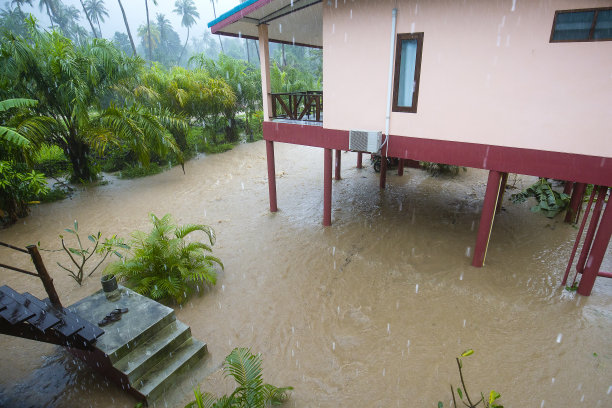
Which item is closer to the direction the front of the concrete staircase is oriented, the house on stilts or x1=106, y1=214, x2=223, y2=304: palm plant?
the house on stilts

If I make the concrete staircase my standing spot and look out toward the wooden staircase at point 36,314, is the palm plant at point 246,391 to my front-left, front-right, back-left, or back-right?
back-left

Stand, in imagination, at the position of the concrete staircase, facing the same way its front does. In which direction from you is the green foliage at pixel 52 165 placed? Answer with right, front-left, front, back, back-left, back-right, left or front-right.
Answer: back-left

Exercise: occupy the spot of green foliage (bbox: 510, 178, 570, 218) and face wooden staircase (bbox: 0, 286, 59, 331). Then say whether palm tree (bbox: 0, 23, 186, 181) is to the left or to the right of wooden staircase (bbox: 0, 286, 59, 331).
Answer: right

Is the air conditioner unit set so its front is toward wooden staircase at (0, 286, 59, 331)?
yes

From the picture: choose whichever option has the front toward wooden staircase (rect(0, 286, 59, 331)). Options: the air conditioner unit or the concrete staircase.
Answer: the air conditioner unit

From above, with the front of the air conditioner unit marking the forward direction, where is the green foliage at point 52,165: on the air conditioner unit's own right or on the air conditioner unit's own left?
on the air conditioner unit's own right

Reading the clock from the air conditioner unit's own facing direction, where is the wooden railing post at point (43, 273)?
The wooden railing post is roughly at 12 o'clock from the air conditioner unit.

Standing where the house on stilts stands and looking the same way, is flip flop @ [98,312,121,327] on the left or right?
on its left

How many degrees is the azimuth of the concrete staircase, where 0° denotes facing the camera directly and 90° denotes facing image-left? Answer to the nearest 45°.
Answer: approximately 315°
